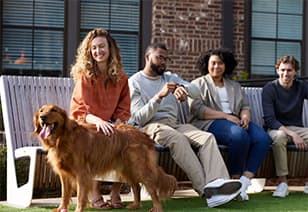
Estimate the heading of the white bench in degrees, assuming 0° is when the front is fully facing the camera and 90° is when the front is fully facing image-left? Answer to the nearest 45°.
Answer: approximately 315°

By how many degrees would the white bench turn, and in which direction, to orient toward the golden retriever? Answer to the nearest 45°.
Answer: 0° — it already faces it

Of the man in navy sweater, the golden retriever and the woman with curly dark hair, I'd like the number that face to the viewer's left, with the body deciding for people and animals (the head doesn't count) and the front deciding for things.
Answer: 1

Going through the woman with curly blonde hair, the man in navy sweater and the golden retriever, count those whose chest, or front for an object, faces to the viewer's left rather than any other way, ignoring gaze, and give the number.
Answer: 1

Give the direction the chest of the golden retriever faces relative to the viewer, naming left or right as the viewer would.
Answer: facing to the left of the viewer

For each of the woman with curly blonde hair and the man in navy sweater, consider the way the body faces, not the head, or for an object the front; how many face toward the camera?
2

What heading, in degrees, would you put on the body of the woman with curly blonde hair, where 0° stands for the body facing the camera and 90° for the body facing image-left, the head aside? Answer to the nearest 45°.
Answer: approximately 0°

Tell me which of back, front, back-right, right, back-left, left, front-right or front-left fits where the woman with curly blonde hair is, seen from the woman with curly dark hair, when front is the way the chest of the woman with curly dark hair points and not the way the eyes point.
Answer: right

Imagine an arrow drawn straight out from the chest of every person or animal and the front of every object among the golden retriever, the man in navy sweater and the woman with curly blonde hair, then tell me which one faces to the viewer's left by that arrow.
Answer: the golden retriever

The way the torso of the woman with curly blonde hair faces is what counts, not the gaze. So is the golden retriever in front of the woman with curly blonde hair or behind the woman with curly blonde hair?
in front

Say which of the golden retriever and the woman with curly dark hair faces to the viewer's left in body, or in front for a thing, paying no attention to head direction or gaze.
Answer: the golden retriever

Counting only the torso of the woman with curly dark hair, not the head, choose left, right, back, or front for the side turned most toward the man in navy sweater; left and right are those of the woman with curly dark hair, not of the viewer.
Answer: left
